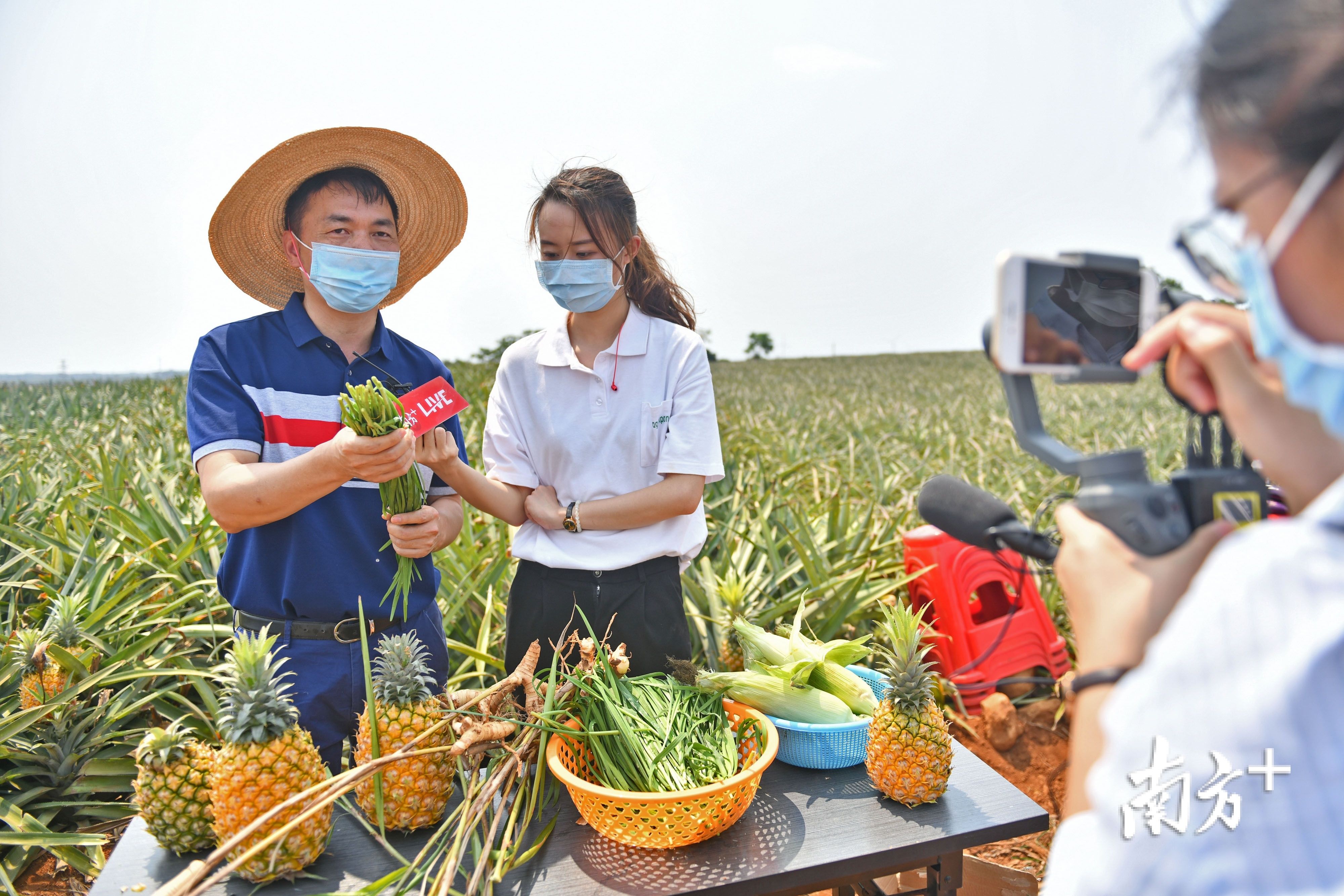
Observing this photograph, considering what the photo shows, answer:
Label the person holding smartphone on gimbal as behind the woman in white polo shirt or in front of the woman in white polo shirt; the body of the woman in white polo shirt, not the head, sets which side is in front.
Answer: in front

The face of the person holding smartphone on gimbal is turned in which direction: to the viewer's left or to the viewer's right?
to the viewer's left

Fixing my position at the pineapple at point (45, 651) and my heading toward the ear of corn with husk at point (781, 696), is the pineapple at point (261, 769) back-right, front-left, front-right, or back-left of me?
front-right

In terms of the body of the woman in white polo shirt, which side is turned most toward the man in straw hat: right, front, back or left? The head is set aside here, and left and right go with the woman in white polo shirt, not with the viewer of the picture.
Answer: right

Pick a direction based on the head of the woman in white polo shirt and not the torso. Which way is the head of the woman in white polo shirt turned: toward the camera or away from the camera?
toward the camera

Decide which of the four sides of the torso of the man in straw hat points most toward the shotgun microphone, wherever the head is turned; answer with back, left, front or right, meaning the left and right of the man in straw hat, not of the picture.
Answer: front

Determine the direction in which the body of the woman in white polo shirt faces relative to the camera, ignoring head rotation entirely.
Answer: toward the camera

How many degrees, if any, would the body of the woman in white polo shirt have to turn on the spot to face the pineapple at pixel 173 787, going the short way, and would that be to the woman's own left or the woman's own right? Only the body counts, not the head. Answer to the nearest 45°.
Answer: approximately 45° to the woman's own right

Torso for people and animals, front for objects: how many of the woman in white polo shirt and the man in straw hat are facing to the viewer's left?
0

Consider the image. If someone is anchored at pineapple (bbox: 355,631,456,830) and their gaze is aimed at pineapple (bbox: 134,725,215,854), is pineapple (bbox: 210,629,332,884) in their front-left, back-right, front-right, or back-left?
front-left

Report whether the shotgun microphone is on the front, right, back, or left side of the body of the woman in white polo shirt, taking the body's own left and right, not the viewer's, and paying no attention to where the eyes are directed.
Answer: front

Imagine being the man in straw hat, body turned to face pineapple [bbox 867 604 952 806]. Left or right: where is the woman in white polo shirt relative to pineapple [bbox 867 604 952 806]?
left

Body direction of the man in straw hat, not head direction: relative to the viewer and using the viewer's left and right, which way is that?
facing the viewer and to the right of the viewer
